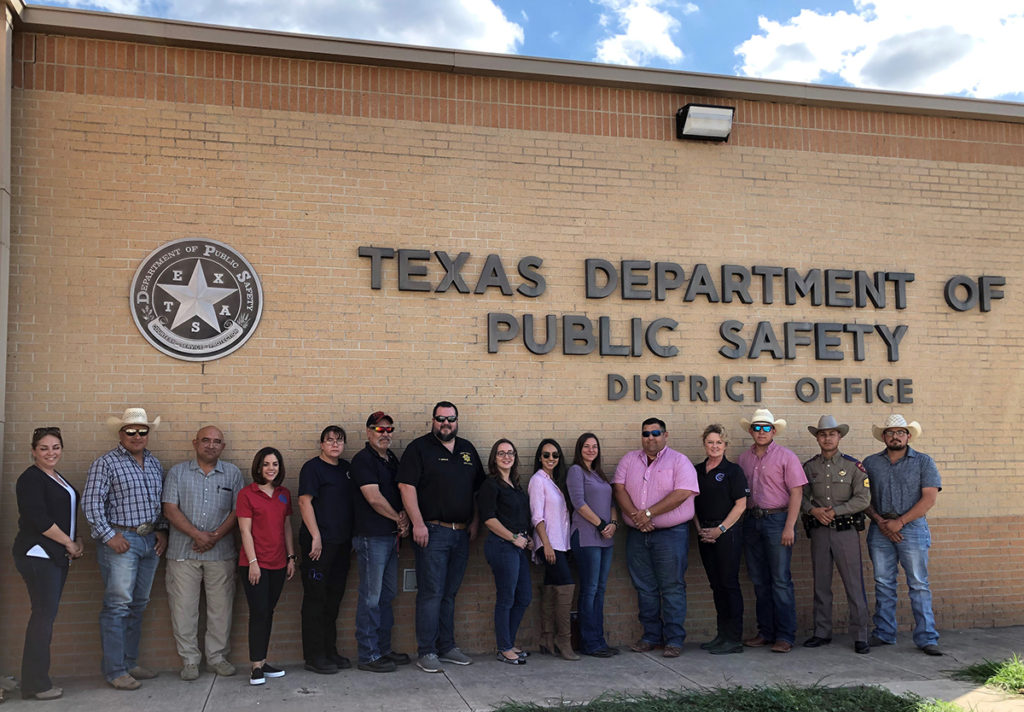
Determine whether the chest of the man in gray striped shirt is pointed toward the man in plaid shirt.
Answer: no

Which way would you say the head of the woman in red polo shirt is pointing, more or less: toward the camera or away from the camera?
toward the camera

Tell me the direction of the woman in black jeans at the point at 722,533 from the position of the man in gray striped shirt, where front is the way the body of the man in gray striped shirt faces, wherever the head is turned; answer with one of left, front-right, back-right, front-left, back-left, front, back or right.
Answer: left

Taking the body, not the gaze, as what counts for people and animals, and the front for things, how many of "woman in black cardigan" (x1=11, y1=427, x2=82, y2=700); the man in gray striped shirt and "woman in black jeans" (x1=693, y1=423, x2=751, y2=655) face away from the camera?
0

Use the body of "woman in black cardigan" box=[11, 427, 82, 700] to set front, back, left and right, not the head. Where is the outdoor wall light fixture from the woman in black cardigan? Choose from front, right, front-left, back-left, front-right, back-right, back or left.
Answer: front-left

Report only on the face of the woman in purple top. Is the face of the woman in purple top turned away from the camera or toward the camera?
toward the camera

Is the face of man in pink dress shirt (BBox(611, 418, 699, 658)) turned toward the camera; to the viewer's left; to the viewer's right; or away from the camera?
toward the camera

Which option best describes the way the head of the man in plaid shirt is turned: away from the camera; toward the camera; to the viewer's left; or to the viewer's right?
toward the camera

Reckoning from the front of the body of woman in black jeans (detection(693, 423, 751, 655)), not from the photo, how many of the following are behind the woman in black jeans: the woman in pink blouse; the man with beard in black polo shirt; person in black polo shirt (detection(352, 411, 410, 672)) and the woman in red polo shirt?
0

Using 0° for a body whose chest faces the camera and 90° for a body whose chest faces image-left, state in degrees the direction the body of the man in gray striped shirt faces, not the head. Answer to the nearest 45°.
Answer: approximately 0°

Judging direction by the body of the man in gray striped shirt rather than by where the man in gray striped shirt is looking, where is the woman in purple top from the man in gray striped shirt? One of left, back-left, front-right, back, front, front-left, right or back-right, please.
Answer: left

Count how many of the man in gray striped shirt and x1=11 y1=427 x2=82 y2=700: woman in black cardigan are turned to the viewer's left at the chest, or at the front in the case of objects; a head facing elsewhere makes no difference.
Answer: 0

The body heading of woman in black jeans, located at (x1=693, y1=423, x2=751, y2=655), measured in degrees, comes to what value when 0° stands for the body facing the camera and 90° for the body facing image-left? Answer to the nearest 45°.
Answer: approximately 45°

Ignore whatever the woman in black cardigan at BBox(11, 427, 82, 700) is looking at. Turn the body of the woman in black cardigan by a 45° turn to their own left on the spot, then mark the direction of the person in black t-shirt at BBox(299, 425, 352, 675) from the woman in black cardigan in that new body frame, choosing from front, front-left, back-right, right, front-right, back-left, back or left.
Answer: front

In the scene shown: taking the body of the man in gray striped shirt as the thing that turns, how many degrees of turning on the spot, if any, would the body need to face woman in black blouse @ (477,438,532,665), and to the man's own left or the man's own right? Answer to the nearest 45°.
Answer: approximately 90° to the man's own left

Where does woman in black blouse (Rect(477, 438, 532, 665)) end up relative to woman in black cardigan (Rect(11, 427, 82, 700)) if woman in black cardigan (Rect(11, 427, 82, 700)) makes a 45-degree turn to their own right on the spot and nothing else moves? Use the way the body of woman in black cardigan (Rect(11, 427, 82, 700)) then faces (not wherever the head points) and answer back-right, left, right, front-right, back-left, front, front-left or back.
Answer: left

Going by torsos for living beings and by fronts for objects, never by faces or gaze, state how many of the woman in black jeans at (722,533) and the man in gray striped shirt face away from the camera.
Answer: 0
